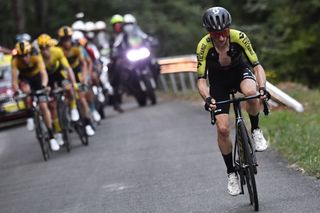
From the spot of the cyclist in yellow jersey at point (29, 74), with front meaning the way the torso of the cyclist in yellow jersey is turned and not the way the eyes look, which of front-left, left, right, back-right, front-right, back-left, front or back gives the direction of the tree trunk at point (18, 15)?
back

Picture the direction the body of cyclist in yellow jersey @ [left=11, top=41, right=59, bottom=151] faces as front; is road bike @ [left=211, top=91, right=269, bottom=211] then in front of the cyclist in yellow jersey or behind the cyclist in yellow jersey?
in front

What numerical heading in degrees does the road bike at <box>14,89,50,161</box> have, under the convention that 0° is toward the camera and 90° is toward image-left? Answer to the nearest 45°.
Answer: approximately 0°

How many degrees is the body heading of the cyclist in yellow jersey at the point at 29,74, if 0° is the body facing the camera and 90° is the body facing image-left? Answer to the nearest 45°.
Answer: approximately 0°

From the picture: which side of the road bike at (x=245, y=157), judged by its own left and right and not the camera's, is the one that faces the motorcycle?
back
